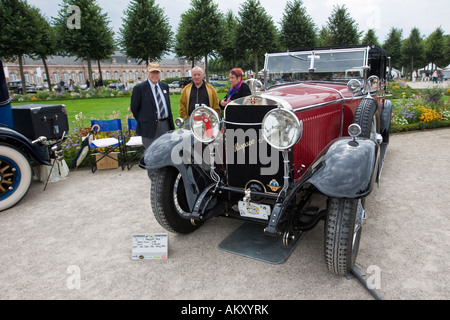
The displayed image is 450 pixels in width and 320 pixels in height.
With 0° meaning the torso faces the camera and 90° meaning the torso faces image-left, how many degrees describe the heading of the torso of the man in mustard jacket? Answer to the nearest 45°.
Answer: approximately 0°

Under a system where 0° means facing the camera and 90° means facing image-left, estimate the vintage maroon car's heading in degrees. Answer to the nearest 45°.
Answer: approximately 45°

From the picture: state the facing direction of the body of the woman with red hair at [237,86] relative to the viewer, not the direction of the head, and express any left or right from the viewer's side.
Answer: facing the viewer and to the left of the viewer

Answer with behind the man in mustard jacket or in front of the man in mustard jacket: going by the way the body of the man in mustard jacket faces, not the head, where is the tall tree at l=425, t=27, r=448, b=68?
behind

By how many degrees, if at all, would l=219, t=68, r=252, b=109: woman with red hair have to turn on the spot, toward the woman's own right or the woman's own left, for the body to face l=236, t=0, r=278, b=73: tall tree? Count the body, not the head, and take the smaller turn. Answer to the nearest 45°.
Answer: approximately 135° to the woman's own right

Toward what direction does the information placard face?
toward the camera

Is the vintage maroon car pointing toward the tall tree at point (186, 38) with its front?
no

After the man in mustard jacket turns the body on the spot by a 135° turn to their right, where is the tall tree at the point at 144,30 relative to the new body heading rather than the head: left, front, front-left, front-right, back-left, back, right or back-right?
front-right

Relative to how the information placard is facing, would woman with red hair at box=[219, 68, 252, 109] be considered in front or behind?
behind

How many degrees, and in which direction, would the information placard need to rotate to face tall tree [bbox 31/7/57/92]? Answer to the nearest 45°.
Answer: approximately 180°

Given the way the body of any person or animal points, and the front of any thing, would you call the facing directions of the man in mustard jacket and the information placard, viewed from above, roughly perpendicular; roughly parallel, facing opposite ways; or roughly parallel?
roughly parallel

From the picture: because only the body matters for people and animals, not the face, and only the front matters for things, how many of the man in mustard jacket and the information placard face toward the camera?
2

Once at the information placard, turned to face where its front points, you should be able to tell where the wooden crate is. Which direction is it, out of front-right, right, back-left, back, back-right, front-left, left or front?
back

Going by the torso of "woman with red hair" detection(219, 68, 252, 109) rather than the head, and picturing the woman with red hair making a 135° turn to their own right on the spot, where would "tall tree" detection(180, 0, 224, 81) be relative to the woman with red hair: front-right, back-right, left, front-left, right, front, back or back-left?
front

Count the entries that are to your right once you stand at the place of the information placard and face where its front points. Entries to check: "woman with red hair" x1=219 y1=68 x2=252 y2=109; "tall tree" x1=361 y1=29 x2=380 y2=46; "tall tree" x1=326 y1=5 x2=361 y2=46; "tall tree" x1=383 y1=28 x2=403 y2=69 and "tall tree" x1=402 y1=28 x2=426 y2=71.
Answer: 0

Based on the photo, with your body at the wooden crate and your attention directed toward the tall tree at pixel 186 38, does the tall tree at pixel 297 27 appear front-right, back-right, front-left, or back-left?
front-right

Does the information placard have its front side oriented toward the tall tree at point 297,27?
no

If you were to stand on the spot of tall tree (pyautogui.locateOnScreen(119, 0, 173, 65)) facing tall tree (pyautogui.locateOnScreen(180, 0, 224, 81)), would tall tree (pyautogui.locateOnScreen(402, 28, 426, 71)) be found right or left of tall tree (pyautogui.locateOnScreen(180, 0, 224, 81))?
left
